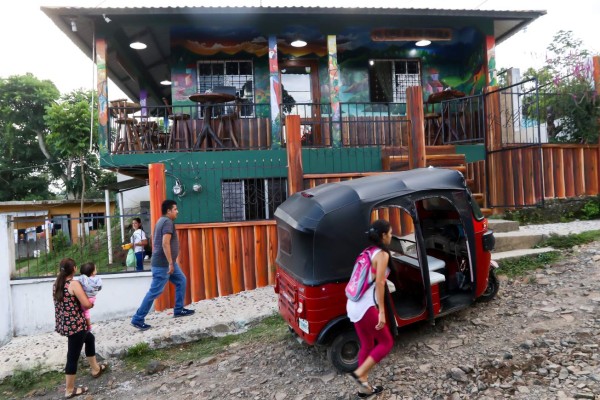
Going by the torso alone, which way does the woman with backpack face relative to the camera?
to the viewer's right

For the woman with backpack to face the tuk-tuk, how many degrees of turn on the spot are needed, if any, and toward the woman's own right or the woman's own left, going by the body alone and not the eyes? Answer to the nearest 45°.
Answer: approximately 90° to the woman's own left

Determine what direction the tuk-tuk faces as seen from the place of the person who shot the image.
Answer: facing away from the viewer and to the right of the viewer

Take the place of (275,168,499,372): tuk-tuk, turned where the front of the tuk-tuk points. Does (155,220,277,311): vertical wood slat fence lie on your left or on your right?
on your left

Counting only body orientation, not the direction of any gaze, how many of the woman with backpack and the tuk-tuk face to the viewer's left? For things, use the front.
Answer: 0

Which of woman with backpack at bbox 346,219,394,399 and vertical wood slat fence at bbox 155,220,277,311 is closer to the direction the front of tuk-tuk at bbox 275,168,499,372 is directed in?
the vertical wood slat fence
